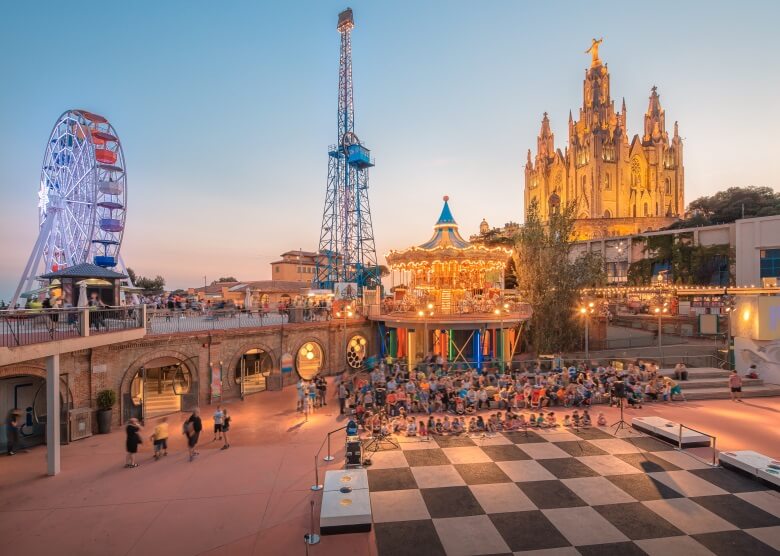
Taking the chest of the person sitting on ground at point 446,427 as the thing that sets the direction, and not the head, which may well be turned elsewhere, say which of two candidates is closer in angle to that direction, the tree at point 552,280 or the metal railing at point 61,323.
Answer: the metal railing

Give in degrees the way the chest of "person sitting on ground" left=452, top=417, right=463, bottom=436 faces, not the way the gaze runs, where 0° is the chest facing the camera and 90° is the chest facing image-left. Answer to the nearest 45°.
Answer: approximately 0°

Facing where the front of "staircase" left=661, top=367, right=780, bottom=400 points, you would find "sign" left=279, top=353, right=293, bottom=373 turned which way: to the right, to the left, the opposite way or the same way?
to the left

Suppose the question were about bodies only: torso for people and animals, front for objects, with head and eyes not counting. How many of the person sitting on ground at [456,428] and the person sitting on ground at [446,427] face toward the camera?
2

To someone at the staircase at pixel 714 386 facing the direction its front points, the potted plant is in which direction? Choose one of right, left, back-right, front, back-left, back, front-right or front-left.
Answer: front-right

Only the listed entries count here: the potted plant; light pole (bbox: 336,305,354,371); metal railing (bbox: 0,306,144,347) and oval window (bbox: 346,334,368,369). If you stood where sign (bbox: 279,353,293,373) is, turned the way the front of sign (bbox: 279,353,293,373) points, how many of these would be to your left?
2

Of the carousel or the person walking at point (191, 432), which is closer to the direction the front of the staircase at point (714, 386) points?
the person walking

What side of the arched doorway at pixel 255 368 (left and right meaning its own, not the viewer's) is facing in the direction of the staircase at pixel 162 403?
right

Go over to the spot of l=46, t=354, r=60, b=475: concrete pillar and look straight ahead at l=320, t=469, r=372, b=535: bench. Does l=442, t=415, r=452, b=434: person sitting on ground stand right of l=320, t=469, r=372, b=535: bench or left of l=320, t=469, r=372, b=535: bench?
left

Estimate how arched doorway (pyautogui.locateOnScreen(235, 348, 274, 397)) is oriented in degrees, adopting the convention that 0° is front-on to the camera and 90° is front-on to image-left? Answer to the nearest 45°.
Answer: approximately 315°
